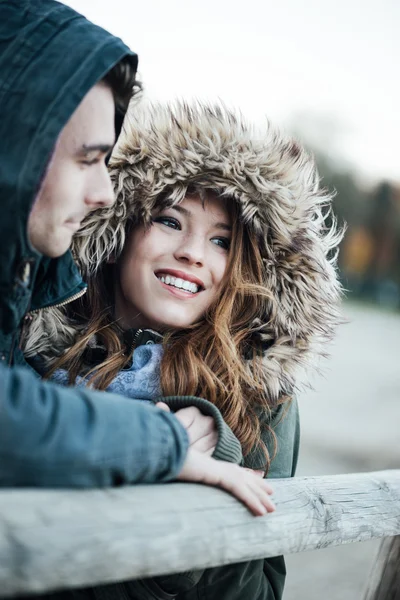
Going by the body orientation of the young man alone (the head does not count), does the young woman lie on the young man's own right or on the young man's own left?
on the young man's own left

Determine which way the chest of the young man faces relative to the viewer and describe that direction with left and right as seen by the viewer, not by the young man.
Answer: facing to the right of the viewer

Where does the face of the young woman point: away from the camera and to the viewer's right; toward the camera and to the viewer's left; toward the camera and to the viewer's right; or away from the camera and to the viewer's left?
toward the camera and to the viewer's left
